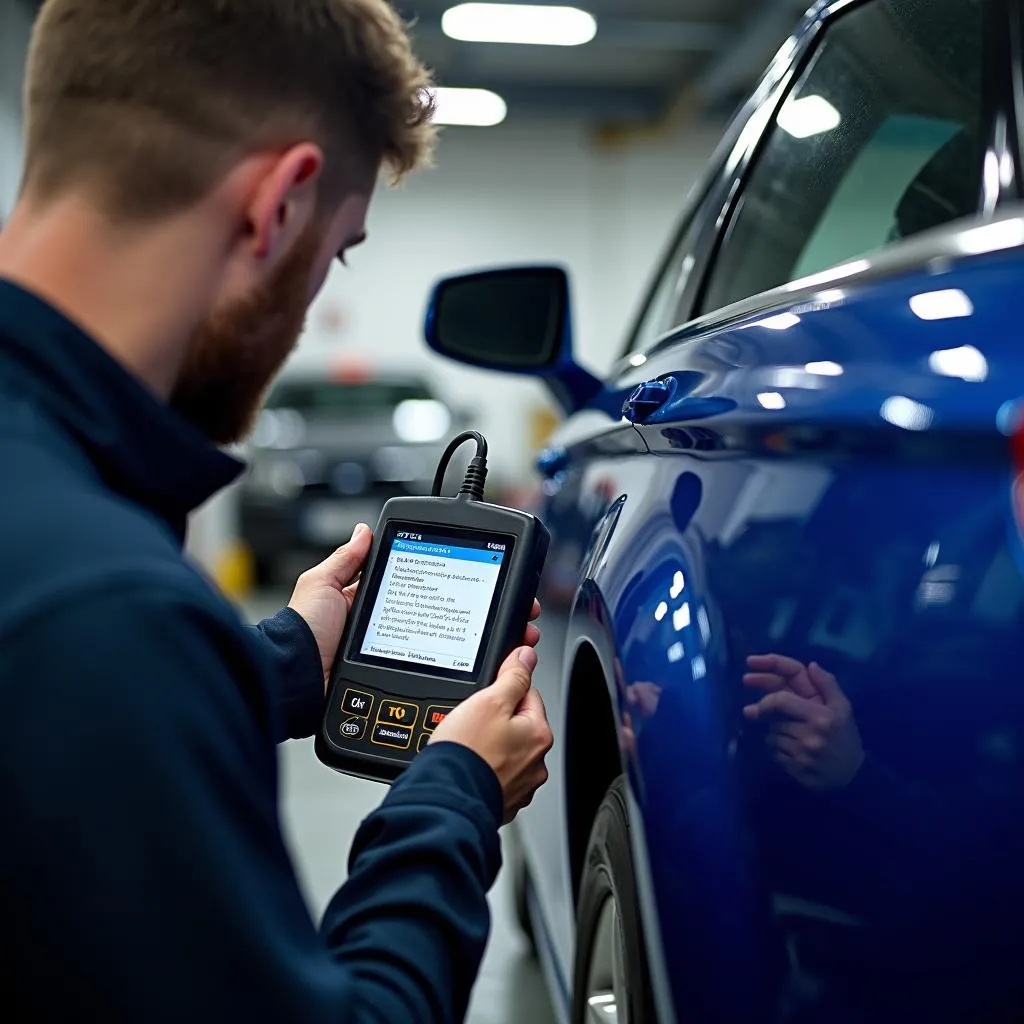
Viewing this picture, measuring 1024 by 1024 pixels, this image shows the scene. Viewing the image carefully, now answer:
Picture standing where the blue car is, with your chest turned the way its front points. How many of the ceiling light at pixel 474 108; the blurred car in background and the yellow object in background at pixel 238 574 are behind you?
0

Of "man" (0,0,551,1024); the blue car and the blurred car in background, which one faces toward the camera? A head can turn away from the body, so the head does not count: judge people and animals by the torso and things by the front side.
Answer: the blurred car in background

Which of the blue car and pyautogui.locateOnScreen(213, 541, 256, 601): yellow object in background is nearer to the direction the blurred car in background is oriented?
the blue car

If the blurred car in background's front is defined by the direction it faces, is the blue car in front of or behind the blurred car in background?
in front

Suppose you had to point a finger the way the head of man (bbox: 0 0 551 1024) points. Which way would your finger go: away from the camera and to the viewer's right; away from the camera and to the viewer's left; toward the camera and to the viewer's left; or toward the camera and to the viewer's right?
away from the camera and to the viewer's right

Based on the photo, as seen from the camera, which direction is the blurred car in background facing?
toward the camera

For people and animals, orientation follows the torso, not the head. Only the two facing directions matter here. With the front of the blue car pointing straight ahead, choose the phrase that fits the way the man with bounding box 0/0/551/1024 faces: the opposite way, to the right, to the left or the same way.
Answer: to the right

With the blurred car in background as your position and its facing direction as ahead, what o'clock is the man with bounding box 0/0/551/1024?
The man is roughly at 12 o'clock from the blurred car in background.

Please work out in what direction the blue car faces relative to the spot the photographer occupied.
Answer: facing away from the viewer and to the left of the viewer

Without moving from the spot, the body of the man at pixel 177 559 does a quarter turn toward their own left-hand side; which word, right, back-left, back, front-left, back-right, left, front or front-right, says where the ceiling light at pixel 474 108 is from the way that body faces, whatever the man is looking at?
front-right

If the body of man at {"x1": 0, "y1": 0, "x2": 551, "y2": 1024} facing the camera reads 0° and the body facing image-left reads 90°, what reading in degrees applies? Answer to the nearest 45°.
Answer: approximately 225°

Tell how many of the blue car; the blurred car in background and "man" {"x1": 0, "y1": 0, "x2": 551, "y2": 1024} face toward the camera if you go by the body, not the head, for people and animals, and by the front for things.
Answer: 1
